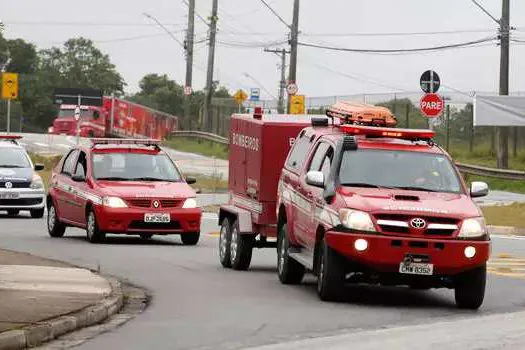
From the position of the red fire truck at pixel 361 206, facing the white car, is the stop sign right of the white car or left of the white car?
right

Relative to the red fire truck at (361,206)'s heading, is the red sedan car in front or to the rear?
to the rear

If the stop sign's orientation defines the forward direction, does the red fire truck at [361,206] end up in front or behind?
in front

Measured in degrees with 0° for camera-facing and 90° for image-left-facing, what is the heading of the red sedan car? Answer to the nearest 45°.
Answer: approximately 315°

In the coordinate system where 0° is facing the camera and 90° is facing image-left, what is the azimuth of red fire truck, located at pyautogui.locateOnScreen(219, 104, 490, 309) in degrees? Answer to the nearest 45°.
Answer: approximately 315°

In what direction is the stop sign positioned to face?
toward the camera

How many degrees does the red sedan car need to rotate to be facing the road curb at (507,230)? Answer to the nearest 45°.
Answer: approximately 90° to its left

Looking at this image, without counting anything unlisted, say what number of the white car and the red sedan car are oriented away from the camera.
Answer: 0

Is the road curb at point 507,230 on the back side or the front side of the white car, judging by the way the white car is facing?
on the front side

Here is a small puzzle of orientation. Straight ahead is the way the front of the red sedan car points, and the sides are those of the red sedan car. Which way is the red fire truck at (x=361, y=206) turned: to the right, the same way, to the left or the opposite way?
the same way

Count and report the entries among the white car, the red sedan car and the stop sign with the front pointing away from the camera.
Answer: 0

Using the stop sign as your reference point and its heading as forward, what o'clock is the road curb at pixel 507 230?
The road curb is roughly at 11 o'clock from the stop sign.

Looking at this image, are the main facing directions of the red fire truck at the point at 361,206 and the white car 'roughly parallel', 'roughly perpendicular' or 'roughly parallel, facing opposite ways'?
roughly parallel

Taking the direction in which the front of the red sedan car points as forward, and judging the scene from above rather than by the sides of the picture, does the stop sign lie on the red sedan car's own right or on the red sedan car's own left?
on the red sedan car's own left
